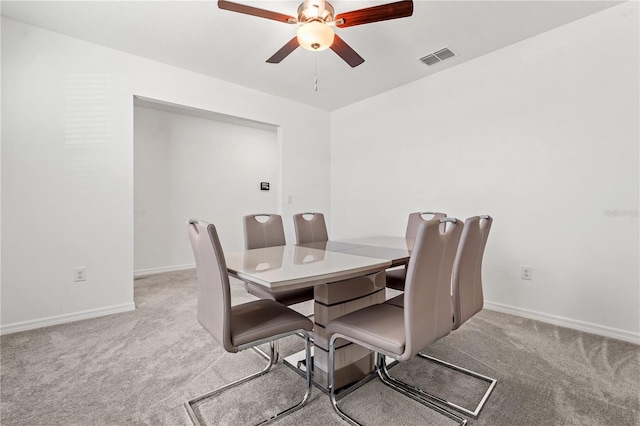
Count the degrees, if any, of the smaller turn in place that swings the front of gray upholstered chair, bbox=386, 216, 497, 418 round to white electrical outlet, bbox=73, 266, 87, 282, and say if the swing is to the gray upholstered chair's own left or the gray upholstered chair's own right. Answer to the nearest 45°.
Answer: approximately 45° to the gray upholstered chair's own left

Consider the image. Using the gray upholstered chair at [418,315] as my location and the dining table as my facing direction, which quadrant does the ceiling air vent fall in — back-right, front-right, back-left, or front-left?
front-right

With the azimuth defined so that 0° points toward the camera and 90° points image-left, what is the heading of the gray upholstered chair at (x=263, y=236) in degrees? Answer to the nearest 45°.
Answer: approximately 315°

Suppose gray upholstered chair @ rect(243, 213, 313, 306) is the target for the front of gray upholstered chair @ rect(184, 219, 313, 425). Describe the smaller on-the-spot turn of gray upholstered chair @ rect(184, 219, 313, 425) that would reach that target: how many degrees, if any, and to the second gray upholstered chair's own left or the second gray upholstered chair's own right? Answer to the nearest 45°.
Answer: approximately 45° to the second gray upholstered chair's own left

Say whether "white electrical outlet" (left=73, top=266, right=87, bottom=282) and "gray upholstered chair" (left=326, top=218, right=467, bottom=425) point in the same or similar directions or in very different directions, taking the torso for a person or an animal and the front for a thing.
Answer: very different directions

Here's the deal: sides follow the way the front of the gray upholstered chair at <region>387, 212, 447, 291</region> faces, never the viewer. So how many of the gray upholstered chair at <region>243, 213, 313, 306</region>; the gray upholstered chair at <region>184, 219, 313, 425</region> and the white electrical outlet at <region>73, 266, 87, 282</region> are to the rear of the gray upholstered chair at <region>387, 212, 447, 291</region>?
0

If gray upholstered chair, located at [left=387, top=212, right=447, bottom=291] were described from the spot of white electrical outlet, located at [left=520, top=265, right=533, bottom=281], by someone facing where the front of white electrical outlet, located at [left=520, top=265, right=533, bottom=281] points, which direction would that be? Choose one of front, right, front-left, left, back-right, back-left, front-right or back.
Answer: front-right

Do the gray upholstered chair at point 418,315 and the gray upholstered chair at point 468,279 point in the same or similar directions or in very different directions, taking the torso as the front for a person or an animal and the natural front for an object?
same or similar directions

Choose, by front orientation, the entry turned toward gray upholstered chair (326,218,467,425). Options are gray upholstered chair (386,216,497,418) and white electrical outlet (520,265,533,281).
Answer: the white electrical outlet

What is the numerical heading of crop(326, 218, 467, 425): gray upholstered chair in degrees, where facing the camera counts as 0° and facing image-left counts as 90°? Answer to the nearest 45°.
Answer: approximately 135°
